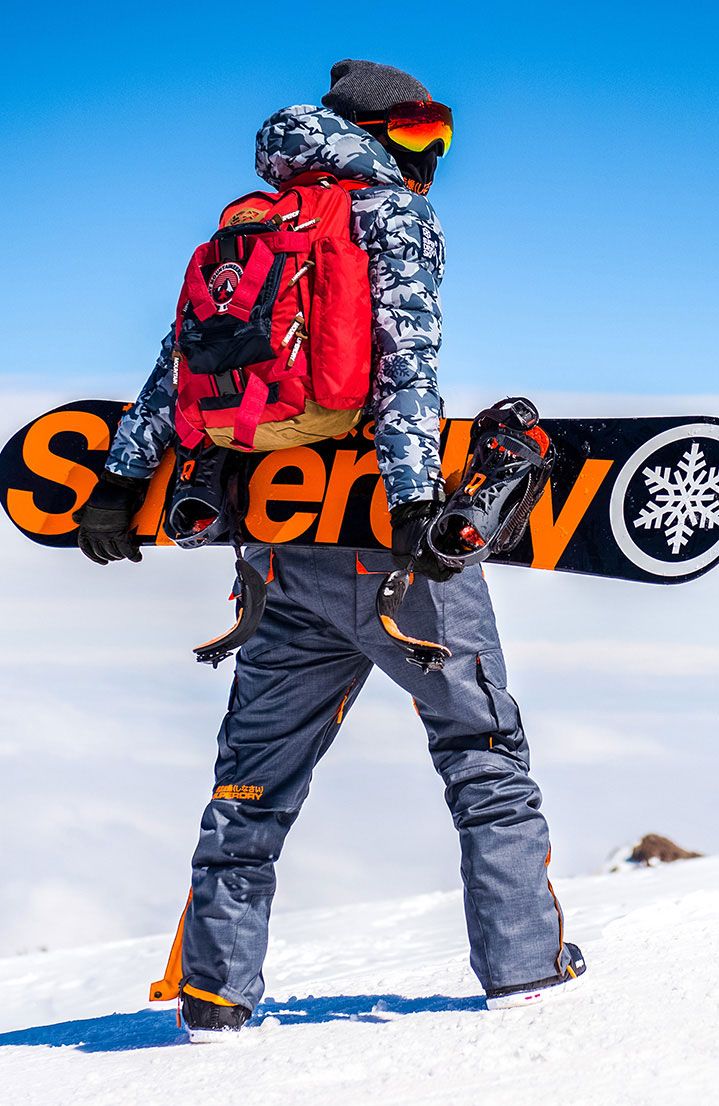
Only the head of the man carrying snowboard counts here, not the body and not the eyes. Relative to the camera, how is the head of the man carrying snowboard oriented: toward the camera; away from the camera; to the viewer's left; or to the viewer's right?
to the viewer's right

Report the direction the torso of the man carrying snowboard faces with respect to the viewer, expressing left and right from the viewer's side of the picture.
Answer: facing away from the viewer and to the right of the viewer
